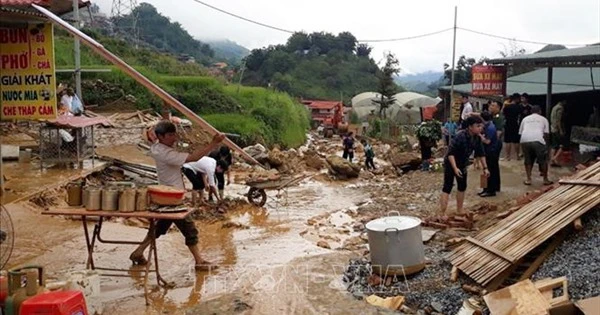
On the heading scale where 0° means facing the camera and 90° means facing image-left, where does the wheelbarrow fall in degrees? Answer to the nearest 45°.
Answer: approximately 90°

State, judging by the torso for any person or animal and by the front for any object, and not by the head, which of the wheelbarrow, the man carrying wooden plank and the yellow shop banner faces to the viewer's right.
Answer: the man carrying wooden plank

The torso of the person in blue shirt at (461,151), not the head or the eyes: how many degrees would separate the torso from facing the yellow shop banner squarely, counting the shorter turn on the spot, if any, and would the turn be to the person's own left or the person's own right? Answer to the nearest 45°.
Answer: approximately 90° to the person's own right

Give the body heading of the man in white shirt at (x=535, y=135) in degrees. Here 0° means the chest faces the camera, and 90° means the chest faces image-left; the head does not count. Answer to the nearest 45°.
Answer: approximately 180°

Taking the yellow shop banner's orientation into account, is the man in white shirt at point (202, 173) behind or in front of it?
behind

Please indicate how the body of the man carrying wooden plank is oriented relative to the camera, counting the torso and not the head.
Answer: to the viewer's right

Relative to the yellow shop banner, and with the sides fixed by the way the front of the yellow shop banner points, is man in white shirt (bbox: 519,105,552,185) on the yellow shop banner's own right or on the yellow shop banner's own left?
on the yellow shop banner's own left

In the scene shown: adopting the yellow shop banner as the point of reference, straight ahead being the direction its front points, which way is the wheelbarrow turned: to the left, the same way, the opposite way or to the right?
to the right
